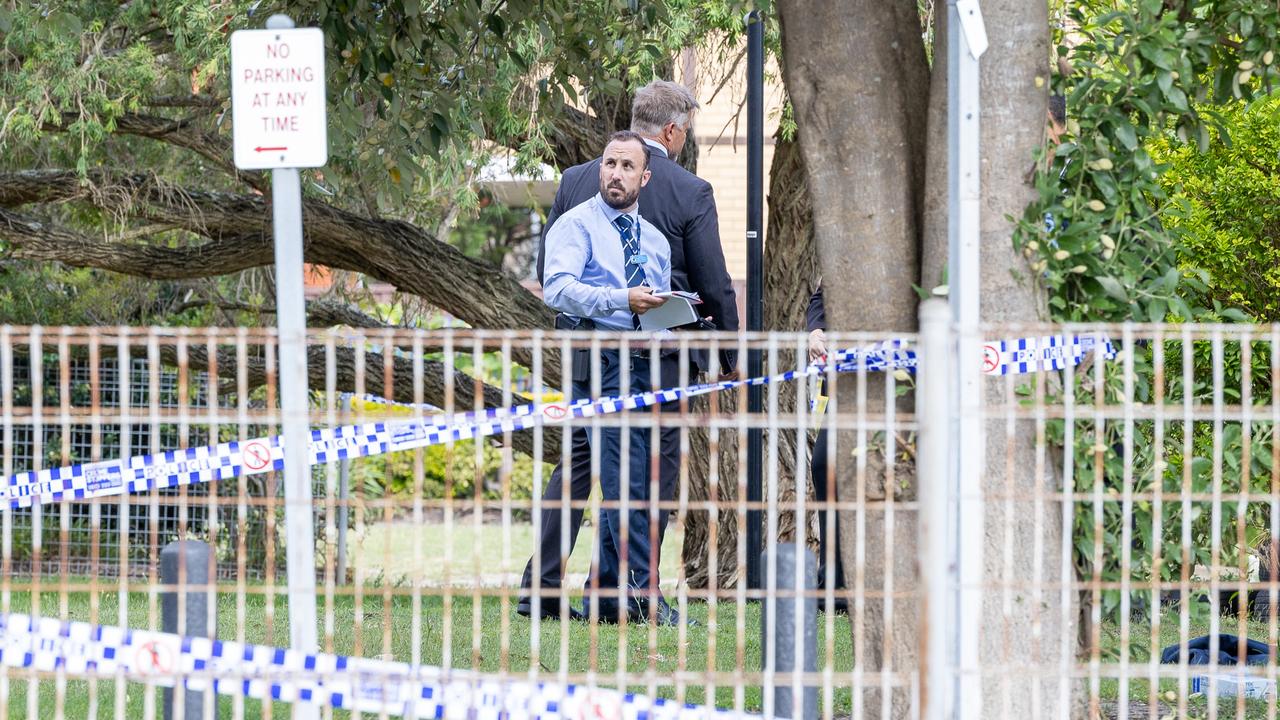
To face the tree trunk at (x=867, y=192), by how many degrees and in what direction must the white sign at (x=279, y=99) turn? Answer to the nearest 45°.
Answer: approximately 90° to its left

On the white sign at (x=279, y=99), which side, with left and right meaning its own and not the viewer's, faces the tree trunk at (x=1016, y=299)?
left

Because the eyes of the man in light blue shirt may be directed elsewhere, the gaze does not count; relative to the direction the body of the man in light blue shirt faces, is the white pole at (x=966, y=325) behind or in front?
in front

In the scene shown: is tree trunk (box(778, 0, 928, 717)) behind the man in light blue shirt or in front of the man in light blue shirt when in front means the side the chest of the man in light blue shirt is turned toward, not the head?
in front

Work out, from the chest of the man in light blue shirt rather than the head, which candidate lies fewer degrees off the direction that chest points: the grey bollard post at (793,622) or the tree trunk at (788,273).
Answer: the grey bollard post

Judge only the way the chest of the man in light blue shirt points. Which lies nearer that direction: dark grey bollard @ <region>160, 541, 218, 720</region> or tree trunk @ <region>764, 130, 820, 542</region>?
the dark grey bollard
